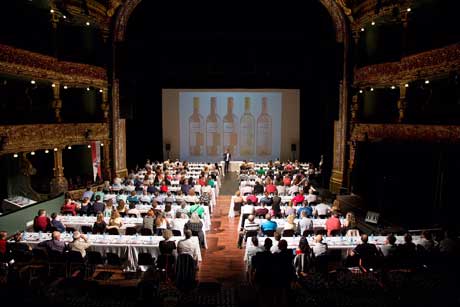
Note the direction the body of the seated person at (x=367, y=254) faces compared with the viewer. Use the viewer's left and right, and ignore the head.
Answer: facing away from the viewer

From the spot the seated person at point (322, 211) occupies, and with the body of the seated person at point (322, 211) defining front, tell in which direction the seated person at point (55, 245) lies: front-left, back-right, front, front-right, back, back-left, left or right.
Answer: back-left

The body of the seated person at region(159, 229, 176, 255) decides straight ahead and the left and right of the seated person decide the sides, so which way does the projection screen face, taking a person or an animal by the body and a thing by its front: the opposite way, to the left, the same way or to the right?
the opposite way

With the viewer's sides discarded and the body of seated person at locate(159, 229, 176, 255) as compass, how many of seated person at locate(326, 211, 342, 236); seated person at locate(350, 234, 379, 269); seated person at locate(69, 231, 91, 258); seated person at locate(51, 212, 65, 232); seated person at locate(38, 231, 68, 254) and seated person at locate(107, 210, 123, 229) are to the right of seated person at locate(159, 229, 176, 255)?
2

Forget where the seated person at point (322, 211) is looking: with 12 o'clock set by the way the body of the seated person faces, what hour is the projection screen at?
The projection screen is roughly at 11 o'clock from the seated person.

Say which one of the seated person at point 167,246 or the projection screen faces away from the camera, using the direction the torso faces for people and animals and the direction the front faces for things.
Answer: the seated person

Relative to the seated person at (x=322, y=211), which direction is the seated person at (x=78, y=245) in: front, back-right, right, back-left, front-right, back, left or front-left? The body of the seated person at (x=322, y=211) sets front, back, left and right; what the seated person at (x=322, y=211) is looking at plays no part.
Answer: back-left

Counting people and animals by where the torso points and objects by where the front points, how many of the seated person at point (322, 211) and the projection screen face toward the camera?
1

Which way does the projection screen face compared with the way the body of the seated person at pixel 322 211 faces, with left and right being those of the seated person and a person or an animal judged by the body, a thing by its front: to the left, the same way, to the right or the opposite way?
the opposite way

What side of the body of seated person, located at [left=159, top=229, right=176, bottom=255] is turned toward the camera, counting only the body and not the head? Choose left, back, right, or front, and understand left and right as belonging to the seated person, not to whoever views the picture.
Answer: back

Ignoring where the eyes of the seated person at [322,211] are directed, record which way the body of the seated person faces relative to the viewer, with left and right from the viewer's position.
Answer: facing away from the viewer
